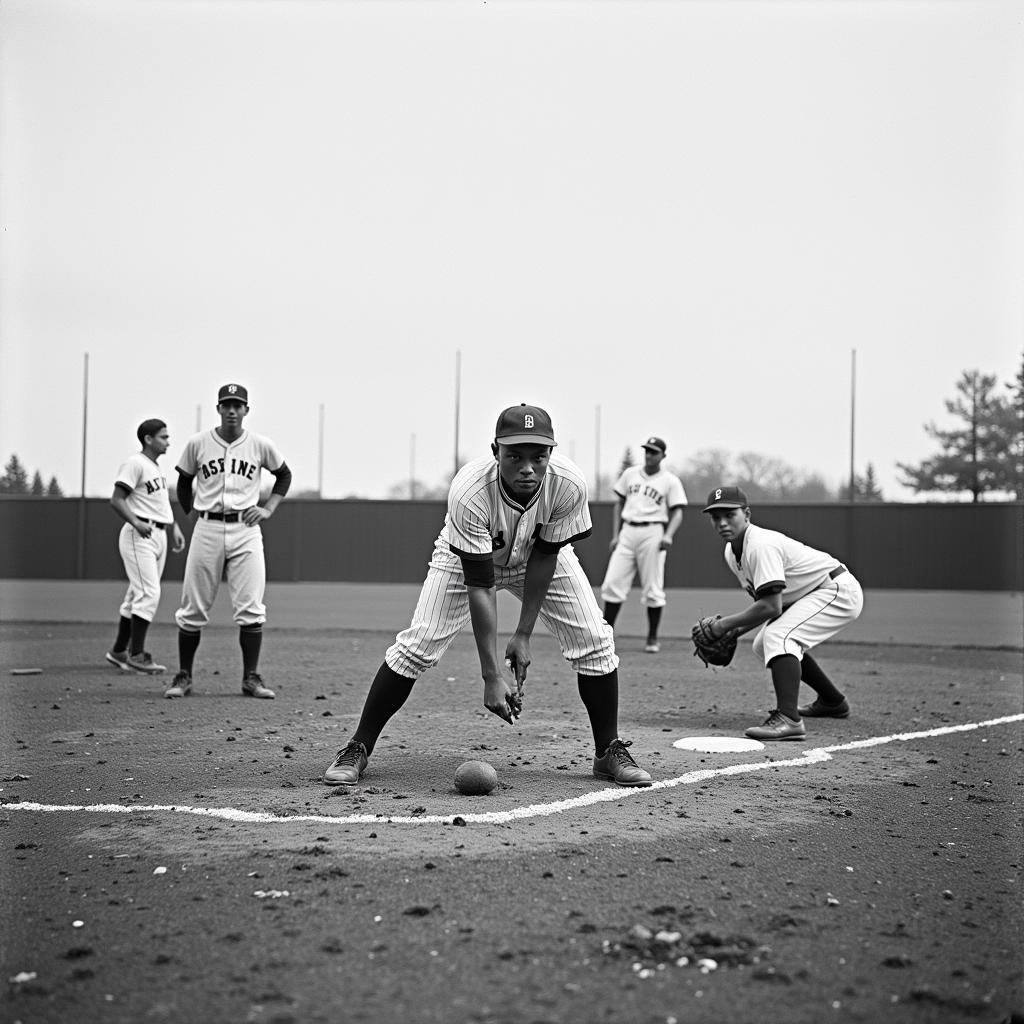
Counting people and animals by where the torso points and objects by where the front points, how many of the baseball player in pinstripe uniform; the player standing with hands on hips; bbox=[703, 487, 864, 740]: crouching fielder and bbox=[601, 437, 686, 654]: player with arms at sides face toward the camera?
3

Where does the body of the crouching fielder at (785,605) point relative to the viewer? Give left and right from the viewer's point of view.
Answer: facing to the left of the viewer

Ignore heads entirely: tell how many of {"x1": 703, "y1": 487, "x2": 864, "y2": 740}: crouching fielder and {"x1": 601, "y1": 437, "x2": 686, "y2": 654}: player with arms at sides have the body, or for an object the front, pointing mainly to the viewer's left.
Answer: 1

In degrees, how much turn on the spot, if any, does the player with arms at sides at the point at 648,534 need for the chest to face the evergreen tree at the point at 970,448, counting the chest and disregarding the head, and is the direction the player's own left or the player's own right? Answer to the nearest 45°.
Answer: approximately 180°

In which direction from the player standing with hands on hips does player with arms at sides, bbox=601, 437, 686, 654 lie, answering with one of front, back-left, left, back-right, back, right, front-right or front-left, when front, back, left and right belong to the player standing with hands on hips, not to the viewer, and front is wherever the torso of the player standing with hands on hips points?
back-left

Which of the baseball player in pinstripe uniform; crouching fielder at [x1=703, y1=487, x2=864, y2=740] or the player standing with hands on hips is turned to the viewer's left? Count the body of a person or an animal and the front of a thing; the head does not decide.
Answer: the crouching fielder

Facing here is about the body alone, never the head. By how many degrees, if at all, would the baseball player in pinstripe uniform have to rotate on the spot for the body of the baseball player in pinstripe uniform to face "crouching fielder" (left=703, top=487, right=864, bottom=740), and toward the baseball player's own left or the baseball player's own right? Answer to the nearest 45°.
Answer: approximately 135° to the baseball player's own left

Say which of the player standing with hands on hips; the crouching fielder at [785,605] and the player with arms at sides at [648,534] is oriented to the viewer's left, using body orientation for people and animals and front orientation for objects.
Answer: the crouching fielder

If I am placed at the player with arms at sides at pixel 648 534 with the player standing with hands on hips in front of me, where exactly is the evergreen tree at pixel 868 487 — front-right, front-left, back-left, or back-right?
back-right

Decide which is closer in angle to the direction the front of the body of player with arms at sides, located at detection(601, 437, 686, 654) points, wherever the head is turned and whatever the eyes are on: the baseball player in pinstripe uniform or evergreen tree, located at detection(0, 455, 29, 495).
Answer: the baseball player in pinstripe uniform
